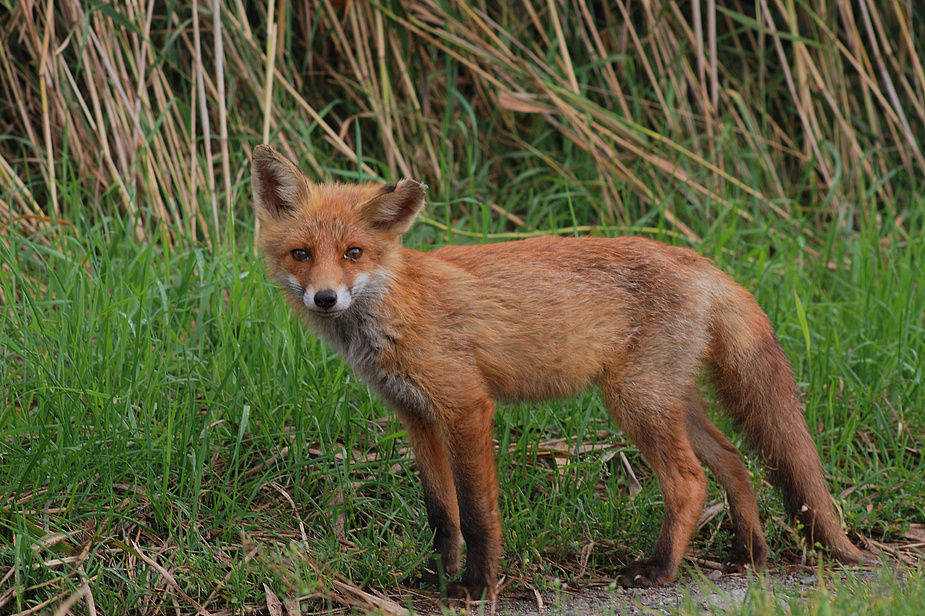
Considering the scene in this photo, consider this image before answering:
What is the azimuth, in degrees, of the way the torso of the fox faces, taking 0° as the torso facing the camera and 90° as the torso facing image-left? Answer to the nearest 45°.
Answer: approximately 90°
